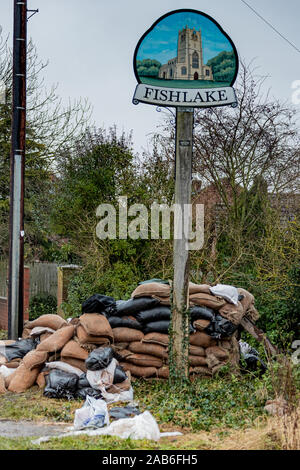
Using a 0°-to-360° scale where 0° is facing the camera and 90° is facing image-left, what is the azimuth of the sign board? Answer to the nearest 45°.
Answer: approximately 0°
